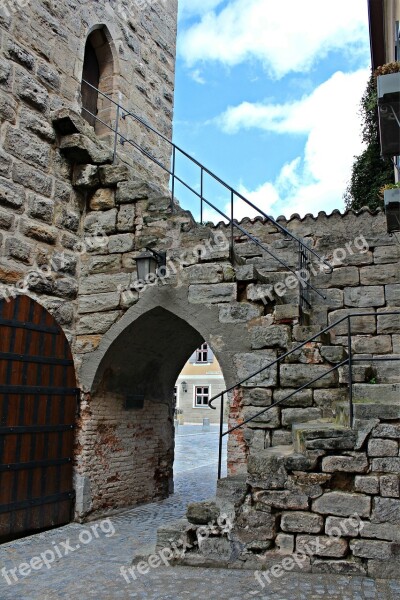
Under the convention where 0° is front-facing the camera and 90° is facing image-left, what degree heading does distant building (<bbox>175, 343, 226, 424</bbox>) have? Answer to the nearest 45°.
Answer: approximately 0°

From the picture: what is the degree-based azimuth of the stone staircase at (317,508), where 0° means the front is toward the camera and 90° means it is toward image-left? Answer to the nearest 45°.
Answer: approximately 90°

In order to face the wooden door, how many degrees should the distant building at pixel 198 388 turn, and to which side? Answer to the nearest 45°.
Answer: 0° — it already faces it

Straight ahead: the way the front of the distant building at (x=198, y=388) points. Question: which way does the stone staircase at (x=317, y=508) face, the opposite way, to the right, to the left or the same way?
to the right

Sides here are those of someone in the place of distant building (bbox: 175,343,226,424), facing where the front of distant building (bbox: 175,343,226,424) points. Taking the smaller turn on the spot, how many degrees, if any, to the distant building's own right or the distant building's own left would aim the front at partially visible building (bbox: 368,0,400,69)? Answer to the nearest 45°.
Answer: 0° — it already faces it

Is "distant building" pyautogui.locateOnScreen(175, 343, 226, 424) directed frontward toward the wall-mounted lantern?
yes

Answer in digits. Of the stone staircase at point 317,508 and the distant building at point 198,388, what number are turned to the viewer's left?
1

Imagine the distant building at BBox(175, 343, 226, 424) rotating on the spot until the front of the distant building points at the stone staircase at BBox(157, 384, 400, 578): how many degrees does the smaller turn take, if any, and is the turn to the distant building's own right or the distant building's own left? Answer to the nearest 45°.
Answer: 0° — it already faces it

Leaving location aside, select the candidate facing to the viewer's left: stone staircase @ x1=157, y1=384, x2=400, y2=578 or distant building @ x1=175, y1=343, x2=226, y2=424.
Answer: the stone staircase

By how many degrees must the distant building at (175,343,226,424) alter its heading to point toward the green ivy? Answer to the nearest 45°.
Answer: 0° — it already faces it

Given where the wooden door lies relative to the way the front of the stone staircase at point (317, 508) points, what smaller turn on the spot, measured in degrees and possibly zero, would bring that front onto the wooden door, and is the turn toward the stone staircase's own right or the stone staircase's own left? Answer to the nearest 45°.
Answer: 0° — it already faces it
